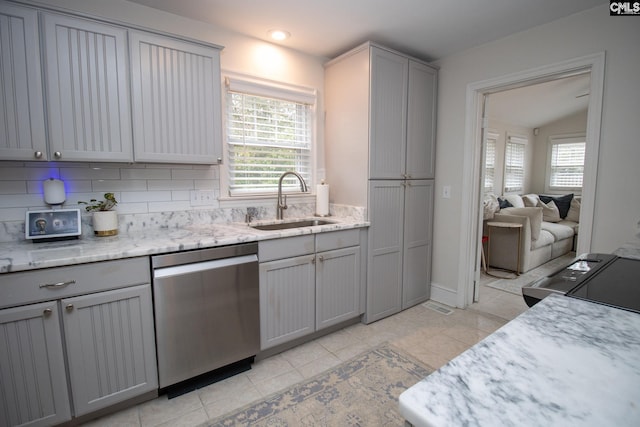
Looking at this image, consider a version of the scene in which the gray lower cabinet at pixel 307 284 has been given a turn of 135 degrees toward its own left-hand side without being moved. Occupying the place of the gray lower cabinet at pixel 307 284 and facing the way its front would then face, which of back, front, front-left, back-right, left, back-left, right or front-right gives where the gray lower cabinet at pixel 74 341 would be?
back-left

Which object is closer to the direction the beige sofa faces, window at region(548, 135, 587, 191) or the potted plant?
the potted plant

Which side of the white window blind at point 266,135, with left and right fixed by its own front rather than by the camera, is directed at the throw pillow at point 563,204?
left

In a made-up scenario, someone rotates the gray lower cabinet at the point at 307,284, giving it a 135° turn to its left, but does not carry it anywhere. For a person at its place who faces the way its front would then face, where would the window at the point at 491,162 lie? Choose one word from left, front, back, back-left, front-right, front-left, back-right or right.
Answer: front-right

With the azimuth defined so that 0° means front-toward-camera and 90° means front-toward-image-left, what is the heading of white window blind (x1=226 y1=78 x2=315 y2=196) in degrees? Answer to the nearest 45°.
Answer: approximately 315°

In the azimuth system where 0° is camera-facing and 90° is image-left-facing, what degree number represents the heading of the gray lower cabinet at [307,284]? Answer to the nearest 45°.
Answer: approximately 315°

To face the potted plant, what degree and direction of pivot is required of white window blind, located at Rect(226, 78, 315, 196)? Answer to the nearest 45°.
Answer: approximately 90° to its right

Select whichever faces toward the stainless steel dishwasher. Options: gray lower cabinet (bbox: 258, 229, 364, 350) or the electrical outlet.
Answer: the electrical outlet

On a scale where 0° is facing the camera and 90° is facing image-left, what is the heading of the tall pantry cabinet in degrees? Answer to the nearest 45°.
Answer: approximately 315°
